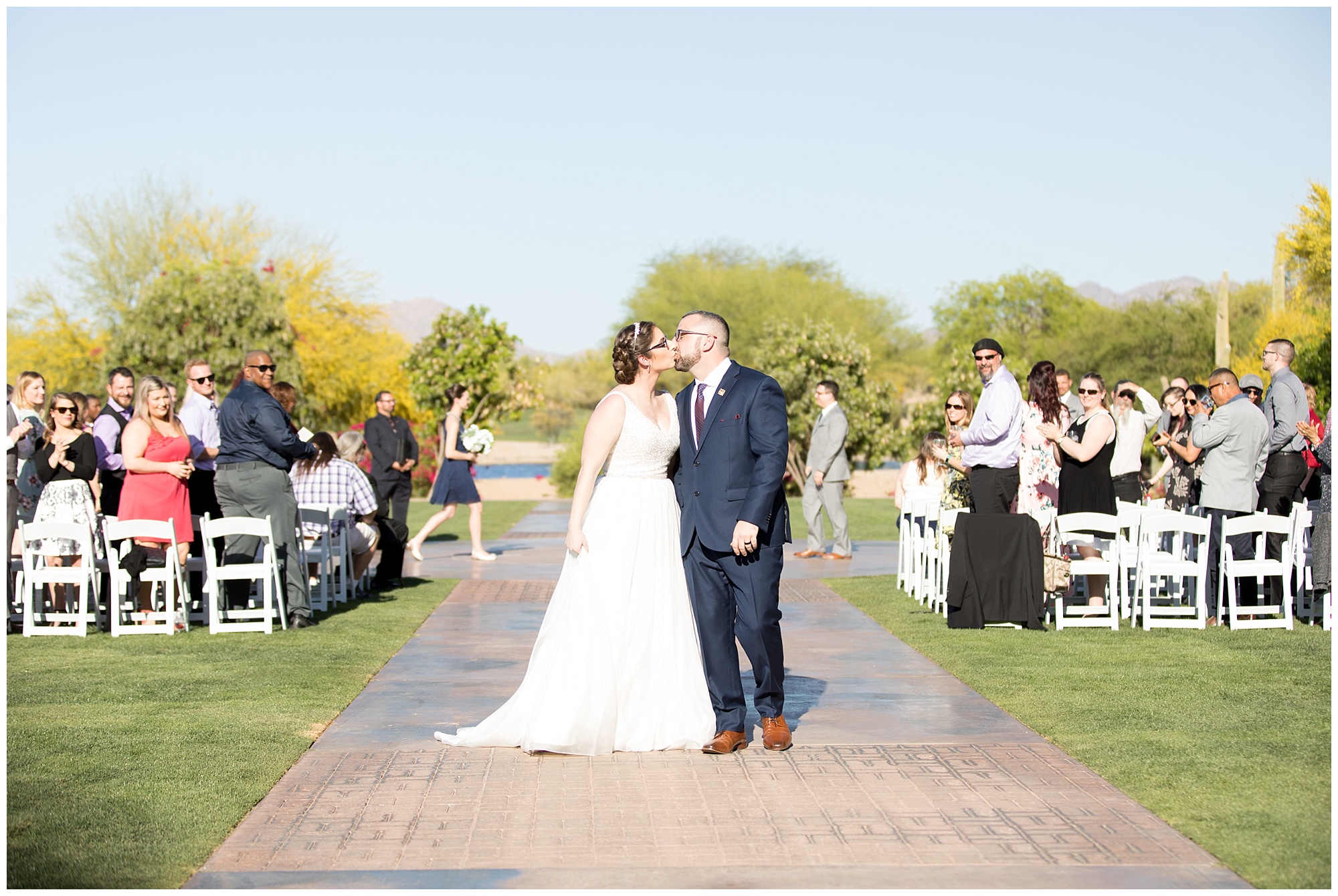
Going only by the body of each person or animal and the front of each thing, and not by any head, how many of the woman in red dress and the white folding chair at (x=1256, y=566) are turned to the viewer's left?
0

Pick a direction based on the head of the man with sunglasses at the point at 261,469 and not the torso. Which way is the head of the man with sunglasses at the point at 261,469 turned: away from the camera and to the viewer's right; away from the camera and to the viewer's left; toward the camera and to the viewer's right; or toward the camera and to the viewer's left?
toward the camera and to the viewer's right

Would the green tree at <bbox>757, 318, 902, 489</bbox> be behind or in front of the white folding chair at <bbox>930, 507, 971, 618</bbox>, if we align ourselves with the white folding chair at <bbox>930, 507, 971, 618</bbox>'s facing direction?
in front

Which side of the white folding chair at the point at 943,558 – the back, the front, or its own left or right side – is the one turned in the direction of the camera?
back

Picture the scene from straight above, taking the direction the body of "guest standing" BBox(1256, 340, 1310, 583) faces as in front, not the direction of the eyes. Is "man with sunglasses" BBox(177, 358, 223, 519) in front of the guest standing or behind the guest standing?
in front

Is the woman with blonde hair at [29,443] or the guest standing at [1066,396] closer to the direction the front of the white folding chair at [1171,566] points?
the guest standing

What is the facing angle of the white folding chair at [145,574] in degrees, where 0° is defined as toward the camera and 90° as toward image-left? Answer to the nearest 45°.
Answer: approximately 180°

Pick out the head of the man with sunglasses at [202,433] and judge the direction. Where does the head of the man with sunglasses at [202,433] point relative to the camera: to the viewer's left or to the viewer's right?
to the viewer's right

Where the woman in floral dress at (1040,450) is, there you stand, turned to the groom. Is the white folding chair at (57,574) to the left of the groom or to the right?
right

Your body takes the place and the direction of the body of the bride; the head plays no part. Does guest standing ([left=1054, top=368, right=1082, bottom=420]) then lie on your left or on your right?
on your left

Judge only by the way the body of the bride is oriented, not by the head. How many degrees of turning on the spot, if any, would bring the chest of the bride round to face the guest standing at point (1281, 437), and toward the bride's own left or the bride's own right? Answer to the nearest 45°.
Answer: approximately 90° to the bride's own left

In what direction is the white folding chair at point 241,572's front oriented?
away from the camera

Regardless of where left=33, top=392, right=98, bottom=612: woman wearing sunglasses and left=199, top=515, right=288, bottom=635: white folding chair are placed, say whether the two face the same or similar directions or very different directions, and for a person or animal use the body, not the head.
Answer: very different directions
